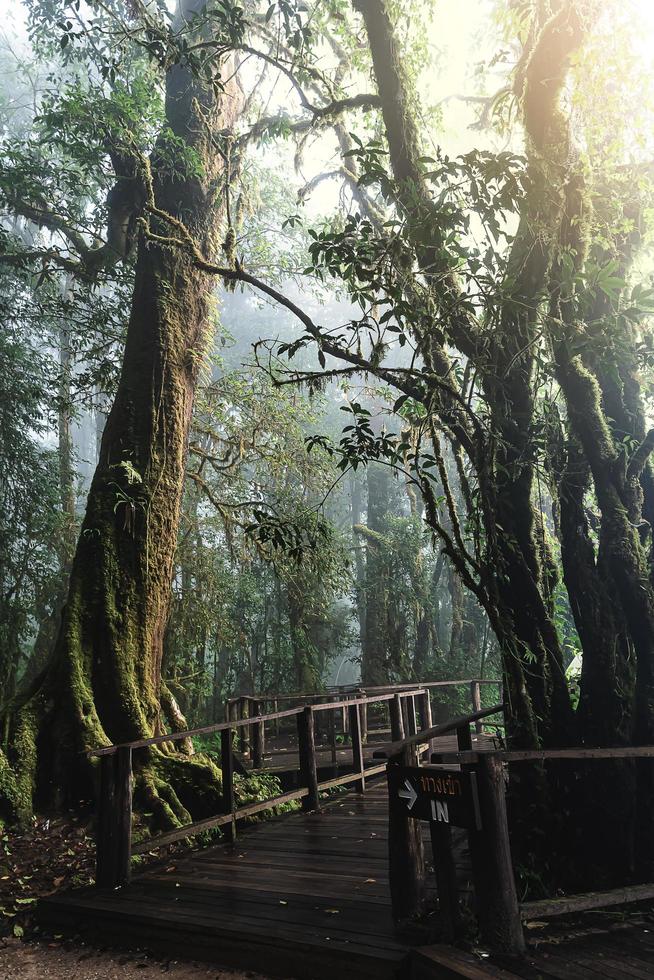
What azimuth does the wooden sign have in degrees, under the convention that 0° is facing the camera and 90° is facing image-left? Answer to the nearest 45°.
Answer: approximately 45°

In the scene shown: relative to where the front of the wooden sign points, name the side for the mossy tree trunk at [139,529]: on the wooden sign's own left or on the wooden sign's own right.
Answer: on the wooden sign's own right
